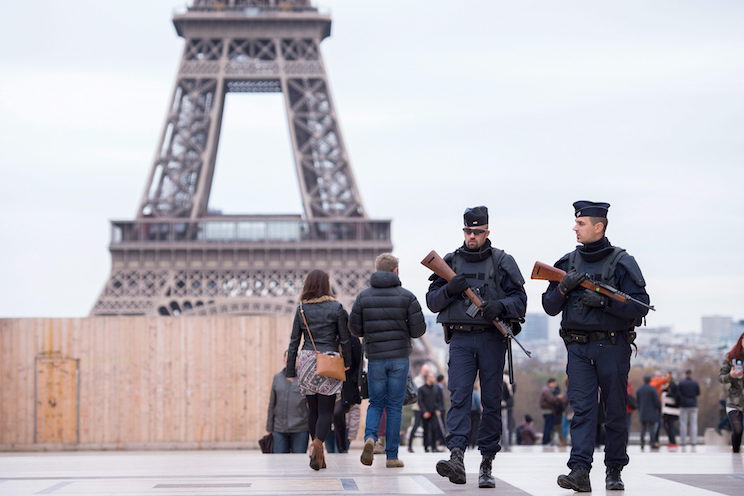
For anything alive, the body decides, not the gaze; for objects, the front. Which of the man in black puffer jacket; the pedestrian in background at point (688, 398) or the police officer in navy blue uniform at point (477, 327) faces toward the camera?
the police officer in navy blue uniform

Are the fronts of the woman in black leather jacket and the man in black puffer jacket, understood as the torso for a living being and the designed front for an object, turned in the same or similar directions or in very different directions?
same or similar directions

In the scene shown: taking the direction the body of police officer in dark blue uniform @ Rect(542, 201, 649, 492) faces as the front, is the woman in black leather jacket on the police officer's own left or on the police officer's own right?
on the police officer's own right

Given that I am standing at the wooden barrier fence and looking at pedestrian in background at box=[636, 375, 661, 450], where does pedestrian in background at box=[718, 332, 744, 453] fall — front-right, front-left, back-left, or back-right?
front-right

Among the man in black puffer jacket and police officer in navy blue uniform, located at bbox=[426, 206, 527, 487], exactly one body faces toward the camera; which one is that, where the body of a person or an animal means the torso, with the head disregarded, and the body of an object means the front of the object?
the police officer in navy blue uniform

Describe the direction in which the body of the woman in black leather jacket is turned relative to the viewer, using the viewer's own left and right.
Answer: facing away from the viewer

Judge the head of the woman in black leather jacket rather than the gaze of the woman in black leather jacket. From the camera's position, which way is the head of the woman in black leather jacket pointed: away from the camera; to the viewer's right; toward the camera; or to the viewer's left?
away from the camera

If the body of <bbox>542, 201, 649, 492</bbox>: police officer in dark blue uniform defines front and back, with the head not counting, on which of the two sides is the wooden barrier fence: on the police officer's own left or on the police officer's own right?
on the police officer's own right

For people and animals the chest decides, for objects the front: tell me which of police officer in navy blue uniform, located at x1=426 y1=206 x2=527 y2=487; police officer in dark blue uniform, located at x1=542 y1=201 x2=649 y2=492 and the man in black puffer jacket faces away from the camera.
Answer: the man in black puffer jacket

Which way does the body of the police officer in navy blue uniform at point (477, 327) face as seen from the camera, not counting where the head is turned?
toward the camera

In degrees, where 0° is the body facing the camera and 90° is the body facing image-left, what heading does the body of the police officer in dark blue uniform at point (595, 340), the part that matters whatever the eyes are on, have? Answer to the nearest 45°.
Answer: approximately 45°

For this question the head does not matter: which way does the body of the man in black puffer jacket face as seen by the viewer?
away from the camera

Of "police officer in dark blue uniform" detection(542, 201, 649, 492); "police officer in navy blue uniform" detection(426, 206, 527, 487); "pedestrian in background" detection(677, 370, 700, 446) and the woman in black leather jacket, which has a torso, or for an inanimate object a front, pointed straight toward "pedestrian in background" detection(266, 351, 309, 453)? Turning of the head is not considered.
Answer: the woman in black leather jacket
